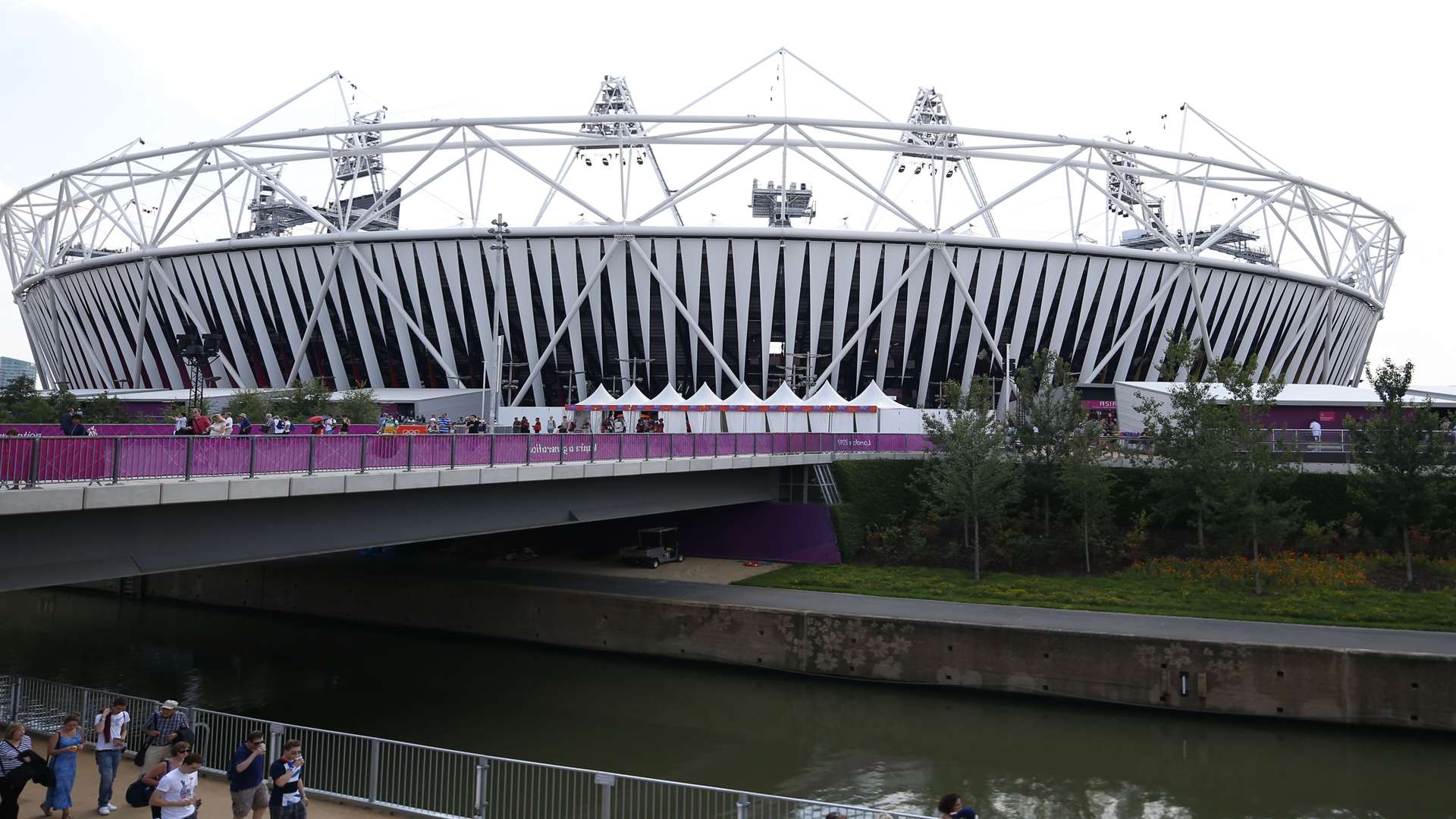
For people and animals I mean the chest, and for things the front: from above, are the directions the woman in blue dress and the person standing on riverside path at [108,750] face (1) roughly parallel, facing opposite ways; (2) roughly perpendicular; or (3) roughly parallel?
roughly parallel

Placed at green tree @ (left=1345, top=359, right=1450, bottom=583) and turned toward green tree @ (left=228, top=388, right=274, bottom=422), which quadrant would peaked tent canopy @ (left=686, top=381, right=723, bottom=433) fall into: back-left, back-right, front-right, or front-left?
front-right

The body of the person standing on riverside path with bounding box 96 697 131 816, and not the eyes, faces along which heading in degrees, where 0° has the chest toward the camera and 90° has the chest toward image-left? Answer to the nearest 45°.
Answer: approximately 315°

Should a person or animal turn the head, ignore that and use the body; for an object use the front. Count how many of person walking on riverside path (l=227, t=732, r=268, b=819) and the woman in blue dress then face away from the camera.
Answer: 0

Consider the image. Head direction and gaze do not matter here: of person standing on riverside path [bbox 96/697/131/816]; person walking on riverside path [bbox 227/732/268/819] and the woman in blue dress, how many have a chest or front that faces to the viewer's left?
0

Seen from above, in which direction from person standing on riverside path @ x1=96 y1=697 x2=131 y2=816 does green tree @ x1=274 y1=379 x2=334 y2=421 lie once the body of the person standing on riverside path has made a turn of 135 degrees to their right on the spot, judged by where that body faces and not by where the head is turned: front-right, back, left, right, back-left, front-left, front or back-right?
right

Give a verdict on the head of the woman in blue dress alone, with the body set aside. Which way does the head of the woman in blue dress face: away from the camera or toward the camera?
toward the camera

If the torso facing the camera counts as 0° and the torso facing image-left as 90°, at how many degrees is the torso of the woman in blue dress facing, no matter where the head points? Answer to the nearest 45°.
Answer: approximately 315°

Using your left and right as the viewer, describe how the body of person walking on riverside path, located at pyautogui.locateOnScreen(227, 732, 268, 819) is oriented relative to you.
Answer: facing the viewer and to the right of the viewer
